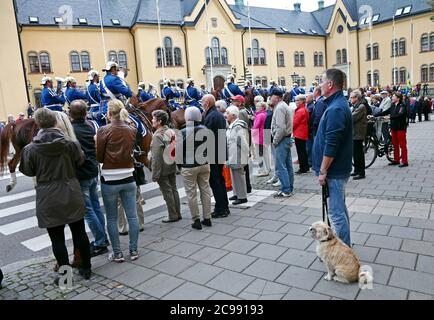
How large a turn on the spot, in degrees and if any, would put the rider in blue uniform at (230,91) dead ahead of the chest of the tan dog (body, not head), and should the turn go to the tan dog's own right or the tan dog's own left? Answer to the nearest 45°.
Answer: approximately 90° to the tan dog's own right

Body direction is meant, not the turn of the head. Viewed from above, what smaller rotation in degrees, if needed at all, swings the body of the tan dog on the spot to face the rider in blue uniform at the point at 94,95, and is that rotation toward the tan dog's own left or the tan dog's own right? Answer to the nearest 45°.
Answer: approximately 45° to the tan dog's own right

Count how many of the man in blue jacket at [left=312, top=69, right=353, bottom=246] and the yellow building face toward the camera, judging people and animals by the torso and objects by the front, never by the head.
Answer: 1

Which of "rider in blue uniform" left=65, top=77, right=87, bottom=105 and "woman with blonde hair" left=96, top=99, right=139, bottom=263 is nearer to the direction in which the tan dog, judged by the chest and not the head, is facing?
the woman with blonde hair

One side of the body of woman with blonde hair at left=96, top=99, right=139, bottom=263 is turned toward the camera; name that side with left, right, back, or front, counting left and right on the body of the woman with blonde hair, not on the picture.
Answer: back

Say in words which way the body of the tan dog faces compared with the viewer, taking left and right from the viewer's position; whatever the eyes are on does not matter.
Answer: facing to the left of the viewer
